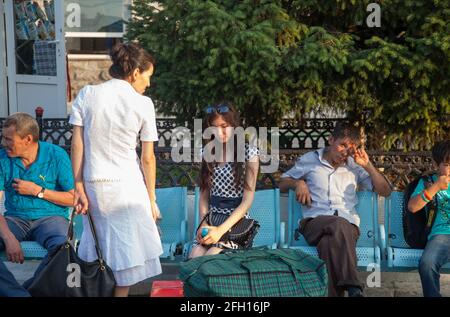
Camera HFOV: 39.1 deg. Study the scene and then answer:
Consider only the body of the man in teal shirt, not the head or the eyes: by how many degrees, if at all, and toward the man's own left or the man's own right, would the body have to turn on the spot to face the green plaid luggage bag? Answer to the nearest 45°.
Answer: approximately 90° to the man's own left

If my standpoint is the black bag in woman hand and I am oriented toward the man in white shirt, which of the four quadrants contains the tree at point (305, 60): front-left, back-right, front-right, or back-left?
front-left

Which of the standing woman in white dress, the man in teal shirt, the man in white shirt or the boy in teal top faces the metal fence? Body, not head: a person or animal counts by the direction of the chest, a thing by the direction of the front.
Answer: the standing woman in white dress

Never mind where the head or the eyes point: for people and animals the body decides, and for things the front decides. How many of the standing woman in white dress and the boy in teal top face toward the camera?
1

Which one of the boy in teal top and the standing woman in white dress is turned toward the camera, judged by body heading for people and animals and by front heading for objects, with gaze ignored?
the boy in teal top

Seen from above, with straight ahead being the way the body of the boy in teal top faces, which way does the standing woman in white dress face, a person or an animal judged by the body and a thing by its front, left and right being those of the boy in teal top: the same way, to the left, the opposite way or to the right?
the opposite way

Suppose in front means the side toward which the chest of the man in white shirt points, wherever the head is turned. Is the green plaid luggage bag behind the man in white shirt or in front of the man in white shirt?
in front

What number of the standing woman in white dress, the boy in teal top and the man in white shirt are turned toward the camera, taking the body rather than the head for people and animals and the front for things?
2

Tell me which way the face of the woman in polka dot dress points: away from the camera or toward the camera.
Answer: toward the camera

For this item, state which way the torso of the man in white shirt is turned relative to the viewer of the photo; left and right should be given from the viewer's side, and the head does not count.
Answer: facing the viewer

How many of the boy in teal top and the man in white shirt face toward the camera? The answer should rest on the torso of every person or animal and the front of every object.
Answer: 2

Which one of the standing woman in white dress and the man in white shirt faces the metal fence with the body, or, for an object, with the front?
the standing woman in white dress

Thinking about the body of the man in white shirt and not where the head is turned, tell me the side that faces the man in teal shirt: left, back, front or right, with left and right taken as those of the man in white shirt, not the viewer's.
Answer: right

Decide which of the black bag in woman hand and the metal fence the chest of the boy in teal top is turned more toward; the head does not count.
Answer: the black bag in woman hand

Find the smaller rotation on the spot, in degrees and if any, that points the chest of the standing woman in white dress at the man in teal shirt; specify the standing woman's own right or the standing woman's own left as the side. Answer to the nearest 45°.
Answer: approximately 90° to the standing woman's own left

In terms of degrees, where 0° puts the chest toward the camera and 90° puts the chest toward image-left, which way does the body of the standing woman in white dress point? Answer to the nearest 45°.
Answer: approximately 225°

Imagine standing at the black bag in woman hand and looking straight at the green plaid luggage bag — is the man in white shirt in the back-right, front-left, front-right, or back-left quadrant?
front-left

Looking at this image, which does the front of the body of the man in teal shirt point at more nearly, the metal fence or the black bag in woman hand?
the black bag in woman hand
